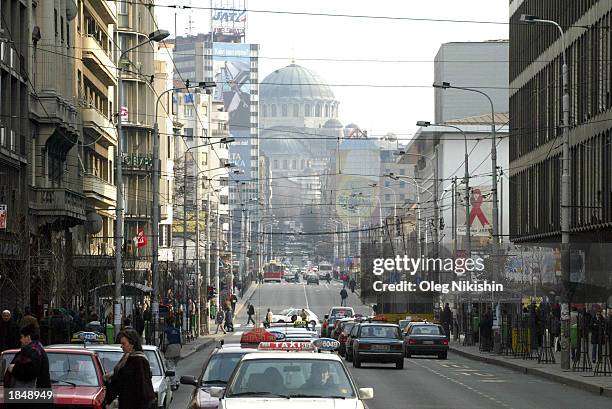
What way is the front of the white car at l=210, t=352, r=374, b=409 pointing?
toward the camera

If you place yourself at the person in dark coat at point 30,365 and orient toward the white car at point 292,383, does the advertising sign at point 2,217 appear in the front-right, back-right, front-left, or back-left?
back-left

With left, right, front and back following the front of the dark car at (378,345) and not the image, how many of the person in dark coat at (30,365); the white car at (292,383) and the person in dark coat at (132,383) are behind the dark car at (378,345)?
3

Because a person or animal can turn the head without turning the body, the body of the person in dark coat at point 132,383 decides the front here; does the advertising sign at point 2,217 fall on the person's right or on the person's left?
on the person's right

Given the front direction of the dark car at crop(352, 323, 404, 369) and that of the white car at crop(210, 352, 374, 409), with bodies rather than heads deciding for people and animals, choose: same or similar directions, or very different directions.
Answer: very different directions

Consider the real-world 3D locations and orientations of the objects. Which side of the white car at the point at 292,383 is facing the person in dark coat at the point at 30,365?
right

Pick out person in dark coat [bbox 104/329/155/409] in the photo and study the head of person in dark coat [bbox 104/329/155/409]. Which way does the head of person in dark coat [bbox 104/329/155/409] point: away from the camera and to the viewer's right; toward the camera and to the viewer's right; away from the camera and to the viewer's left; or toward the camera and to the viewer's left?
toward the camera and to the viewer's left

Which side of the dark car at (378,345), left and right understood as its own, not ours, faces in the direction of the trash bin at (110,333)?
left

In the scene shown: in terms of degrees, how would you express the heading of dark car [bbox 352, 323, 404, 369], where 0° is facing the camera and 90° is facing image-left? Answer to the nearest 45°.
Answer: approximately 180°
